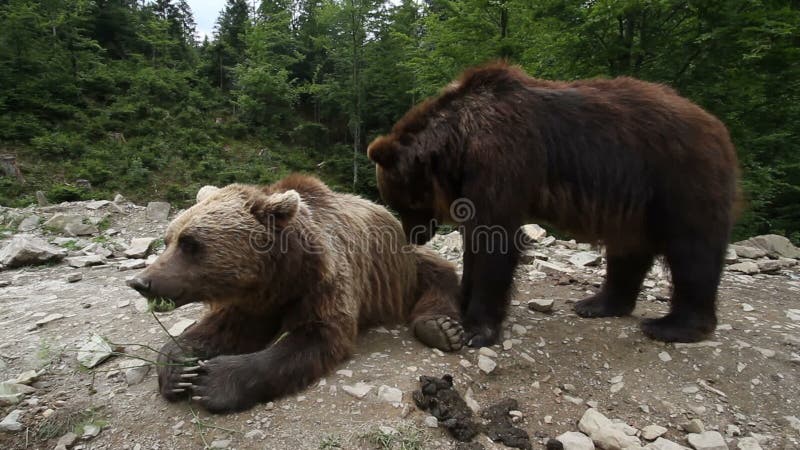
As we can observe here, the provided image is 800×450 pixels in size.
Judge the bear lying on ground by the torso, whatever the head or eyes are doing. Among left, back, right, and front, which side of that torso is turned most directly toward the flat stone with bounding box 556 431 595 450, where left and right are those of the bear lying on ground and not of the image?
left

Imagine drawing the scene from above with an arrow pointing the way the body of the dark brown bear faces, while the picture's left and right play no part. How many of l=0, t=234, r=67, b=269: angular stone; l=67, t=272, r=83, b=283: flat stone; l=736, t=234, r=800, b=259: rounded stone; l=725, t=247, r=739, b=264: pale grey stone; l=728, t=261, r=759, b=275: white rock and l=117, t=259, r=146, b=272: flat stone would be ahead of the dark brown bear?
3

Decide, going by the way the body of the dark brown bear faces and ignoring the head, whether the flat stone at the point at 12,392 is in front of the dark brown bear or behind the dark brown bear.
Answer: in front

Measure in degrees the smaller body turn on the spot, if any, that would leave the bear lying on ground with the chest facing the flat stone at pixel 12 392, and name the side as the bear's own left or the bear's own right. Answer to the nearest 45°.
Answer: approximately 45° to the bear's own right

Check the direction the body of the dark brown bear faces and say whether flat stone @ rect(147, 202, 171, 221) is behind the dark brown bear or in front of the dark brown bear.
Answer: in front

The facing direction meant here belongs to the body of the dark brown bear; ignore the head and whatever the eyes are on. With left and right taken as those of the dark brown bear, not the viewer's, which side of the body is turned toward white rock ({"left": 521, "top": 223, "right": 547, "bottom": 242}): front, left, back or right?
right

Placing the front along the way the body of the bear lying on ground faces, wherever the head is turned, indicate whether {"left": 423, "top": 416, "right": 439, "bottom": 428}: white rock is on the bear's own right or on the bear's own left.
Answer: on the bear's own left

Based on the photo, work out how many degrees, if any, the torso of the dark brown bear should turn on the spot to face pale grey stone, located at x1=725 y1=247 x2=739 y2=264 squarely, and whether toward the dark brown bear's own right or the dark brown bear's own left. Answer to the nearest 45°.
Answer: approximately 135° to the dark brown bear's own right

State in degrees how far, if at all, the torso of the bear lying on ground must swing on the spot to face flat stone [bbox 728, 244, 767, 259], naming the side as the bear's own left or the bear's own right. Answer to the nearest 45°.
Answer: approximately 135° to the bear's own left

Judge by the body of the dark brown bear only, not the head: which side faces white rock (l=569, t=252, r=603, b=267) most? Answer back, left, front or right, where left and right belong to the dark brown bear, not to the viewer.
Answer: right

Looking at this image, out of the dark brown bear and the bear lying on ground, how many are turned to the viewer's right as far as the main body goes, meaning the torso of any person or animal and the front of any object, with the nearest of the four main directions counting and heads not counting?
0

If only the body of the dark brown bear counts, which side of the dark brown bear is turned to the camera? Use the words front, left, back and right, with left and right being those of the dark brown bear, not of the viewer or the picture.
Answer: left

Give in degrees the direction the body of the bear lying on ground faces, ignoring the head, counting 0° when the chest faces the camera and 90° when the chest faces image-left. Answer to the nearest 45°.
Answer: approximately 45°

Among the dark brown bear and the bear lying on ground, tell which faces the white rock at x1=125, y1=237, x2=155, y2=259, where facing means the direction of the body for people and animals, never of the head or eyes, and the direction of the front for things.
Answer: the dark brown bear

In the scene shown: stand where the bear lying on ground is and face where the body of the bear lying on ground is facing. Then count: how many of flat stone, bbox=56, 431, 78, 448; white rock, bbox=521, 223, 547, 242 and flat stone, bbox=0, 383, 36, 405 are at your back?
1
